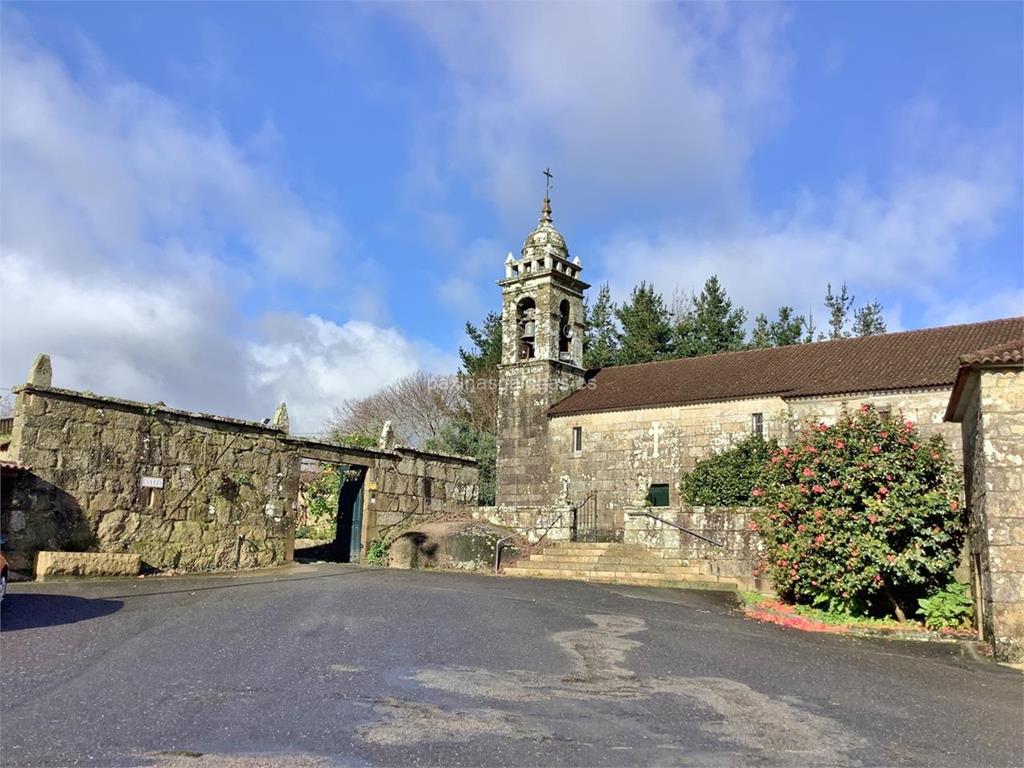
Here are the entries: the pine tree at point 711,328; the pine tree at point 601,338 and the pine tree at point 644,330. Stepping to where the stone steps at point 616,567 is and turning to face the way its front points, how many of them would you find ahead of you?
0

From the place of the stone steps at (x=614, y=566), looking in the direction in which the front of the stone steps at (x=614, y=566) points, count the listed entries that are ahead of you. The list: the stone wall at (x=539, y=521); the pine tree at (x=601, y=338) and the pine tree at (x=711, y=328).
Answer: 0

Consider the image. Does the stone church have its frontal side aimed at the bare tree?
yes

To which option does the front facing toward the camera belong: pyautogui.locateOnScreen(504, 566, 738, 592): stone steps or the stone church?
the stone steps

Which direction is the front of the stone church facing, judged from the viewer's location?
facing away from the viewer and to the left of the viewer

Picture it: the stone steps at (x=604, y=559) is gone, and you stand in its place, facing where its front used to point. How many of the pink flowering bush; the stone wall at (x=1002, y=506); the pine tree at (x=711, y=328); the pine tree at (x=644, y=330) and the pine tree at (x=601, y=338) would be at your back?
3

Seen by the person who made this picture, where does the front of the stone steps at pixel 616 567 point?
facing the viewer

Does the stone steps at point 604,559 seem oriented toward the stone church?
no

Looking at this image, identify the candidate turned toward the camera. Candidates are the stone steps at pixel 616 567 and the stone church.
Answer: the stone steps

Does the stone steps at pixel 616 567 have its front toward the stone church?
no

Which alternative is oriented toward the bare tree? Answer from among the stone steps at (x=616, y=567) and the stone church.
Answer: the stone church

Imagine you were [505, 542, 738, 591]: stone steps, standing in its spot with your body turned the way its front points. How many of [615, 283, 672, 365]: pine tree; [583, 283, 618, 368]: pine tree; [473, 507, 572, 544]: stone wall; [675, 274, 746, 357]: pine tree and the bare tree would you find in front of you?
0

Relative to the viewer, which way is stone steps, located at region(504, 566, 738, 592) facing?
toward the camera

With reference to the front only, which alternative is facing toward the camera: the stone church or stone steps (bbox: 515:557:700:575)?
the stone steps

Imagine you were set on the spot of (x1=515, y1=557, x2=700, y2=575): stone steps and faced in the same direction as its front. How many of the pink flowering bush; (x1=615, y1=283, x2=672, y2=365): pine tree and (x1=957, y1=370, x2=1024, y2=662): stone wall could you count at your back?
1

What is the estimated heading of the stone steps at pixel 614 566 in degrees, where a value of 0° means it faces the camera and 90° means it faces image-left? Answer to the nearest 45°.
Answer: approximately 0°

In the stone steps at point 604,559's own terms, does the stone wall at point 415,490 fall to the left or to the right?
on its right
